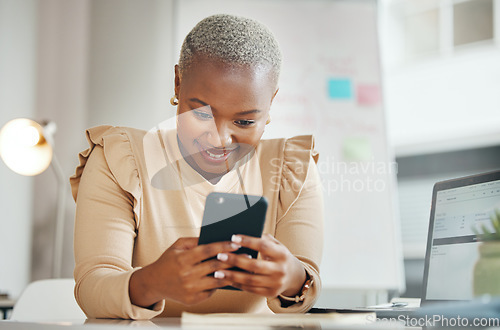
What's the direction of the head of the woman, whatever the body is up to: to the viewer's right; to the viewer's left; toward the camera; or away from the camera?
toward the camera

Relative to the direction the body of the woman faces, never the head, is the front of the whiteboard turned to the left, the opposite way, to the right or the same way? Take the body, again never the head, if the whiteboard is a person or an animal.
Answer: the same way

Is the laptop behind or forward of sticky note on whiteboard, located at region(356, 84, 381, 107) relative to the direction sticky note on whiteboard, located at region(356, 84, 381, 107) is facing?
forward

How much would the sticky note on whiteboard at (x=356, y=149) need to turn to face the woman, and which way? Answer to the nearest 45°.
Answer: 0° — it already faces them

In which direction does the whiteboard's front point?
toward the camera

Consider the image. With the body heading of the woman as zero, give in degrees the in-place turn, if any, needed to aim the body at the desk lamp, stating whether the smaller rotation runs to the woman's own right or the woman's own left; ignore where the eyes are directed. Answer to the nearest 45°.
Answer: approximately 135° to the woman's own right

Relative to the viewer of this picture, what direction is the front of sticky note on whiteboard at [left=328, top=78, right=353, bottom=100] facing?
facing the viewer

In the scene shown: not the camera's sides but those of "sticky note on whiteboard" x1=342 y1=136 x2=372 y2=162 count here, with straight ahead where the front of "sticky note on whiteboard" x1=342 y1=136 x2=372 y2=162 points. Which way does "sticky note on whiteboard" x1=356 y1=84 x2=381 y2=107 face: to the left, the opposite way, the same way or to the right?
the same way

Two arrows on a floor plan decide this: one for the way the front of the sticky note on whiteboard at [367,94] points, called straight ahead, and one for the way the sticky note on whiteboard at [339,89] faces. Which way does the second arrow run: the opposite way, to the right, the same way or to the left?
the same way

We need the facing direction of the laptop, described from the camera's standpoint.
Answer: facing the viewer and to the left of the viewer

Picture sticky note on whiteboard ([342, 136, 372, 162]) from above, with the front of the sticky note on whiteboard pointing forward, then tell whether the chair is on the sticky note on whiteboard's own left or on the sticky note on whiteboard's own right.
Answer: on the sticky note on whiteboard's own right

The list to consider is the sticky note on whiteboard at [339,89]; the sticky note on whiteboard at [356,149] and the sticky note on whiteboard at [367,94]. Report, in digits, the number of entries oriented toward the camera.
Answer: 3
